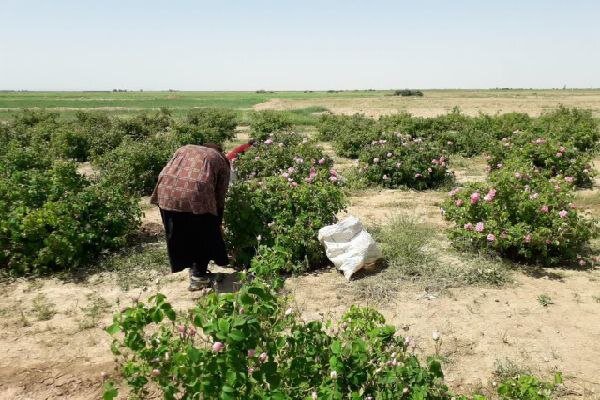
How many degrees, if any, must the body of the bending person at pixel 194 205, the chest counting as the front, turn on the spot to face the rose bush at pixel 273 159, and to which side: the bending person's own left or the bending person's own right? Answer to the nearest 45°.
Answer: approximately 45° to the bending person's own left

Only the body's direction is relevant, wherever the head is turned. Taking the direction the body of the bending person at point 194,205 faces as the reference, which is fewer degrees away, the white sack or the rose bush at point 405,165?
the rose bush

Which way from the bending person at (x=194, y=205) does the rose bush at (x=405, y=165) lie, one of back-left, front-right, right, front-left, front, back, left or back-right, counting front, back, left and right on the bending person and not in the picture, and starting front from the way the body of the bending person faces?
front

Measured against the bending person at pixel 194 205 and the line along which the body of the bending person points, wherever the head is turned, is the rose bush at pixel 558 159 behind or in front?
in front

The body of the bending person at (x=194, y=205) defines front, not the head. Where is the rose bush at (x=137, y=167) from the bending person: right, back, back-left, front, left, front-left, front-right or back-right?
front-left

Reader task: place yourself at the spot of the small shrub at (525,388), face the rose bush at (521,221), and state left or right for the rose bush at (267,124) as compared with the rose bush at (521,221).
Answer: left

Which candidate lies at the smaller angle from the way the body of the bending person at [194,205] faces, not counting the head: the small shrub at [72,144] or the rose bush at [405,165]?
the rose bush

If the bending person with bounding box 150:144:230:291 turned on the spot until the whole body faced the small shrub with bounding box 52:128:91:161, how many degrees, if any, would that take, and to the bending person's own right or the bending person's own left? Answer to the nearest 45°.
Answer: approximately 45° to the bending person's own left

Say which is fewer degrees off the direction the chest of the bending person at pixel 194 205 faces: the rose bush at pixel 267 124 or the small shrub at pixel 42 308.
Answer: the rose bush

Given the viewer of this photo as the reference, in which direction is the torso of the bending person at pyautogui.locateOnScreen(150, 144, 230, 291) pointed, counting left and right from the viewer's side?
facing away from the viewer and to the right of the viewer

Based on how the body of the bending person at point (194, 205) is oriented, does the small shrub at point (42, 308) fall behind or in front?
behind

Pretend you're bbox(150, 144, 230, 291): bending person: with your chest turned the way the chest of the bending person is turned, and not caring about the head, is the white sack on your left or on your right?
on your right

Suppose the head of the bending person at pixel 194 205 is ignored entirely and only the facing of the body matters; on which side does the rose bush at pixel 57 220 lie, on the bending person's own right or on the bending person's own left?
on the bending person's own left

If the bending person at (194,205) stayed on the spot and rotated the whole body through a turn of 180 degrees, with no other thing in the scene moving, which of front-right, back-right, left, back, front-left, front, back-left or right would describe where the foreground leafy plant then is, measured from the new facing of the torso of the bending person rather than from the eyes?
front-left

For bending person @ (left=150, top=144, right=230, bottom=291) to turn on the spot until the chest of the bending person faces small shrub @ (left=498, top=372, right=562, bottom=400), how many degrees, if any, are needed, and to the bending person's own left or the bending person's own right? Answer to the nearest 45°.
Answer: approximately 90° to the bending person's own right
